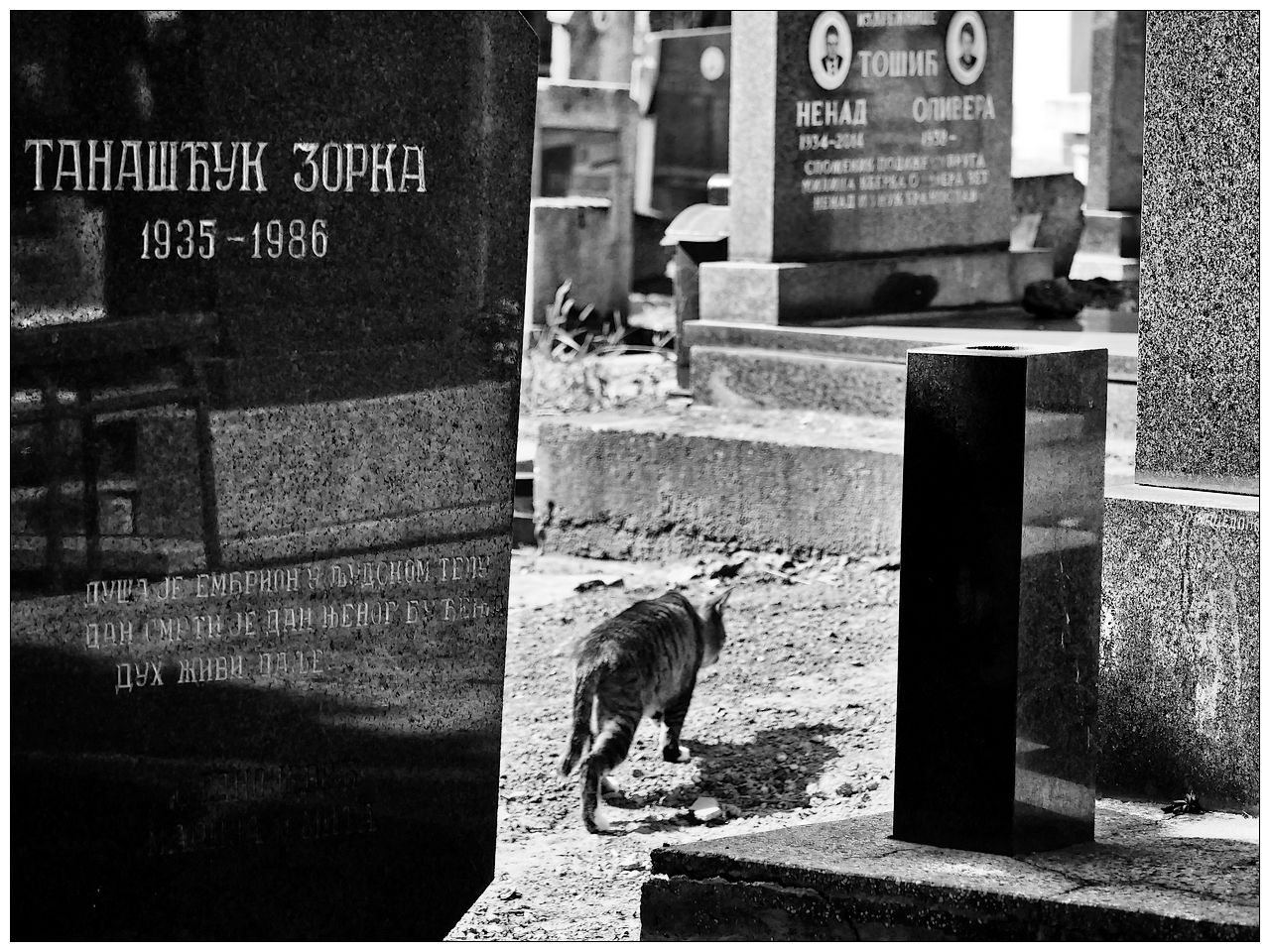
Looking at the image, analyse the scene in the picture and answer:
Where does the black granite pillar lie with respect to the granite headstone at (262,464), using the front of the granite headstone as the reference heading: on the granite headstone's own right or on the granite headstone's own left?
on the granite headstone's own left

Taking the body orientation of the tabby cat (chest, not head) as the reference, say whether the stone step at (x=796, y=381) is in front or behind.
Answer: in front

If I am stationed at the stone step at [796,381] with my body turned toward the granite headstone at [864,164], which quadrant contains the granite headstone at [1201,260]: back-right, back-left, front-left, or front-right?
back-right

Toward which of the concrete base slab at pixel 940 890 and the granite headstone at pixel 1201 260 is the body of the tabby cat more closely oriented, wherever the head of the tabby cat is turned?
the granite headstone

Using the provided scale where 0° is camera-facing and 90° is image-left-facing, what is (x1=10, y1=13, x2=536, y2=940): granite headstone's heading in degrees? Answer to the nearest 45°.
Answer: approximately 0°

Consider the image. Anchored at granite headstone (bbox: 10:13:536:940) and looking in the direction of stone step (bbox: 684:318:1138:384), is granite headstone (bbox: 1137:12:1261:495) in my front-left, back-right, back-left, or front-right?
front-right

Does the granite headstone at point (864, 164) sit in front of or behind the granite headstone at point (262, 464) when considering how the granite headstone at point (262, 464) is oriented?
behind

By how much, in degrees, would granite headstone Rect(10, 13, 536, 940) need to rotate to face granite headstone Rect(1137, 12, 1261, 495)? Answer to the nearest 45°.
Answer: approximately 90° to its left

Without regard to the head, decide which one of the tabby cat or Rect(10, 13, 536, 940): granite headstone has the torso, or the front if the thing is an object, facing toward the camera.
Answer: the granite headstone

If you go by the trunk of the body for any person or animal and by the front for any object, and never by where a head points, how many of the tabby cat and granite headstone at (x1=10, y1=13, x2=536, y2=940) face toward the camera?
1

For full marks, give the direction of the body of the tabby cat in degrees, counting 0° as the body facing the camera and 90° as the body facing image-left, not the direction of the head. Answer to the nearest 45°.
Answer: approximately 225°

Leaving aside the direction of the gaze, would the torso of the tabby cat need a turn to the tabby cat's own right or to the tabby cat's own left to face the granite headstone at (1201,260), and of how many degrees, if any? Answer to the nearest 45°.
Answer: approximately 90° to the tabby cat's own right

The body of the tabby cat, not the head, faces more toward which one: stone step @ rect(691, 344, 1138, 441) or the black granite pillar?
the stone step

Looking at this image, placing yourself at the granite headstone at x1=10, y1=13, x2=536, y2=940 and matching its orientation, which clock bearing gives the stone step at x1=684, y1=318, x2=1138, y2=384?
The stone step is roughly at 7 o'clock from the granite headstone.
